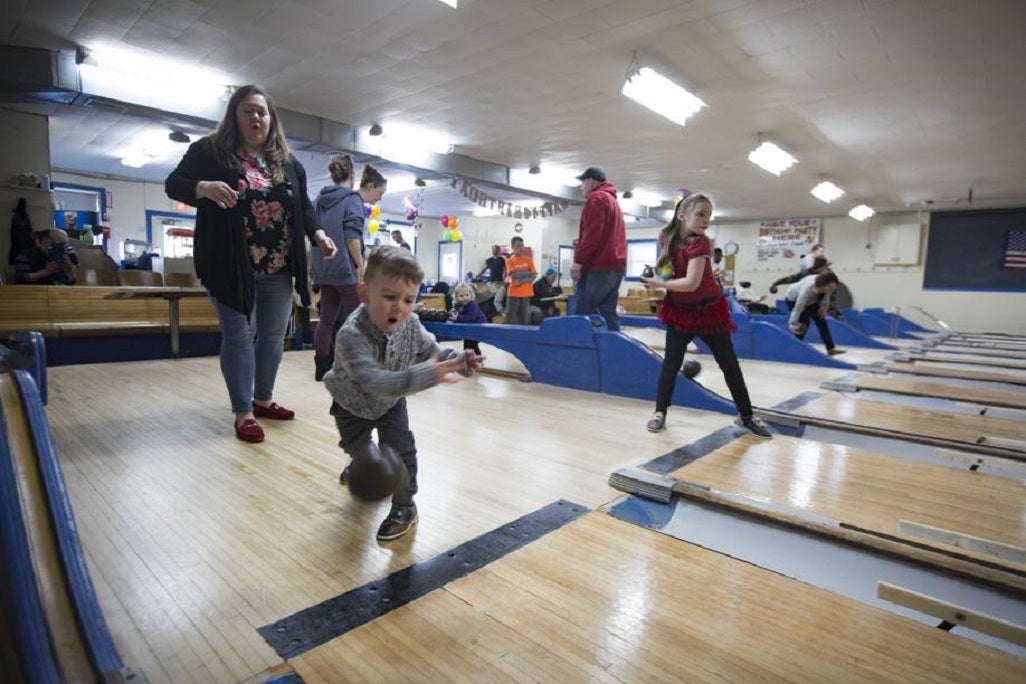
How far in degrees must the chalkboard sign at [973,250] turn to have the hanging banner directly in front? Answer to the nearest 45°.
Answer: approximately 45° to its right

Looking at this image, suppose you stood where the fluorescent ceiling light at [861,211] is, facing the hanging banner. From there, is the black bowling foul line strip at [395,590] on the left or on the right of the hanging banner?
left

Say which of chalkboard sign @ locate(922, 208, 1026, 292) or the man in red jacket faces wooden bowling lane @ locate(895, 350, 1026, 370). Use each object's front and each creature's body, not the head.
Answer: the chalkboard sign

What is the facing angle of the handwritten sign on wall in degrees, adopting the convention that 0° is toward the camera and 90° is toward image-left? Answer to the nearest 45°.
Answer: approximately 0°

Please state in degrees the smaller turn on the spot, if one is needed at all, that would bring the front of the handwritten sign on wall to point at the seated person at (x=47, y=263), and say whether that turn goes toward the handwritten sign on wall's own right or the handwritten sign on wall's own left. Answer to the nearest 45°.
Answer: approximately 45° to the handwritten sign on wall's own right

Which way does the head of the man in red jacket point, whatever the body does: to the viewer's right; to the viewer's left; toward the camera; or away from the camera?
to the viewer's left

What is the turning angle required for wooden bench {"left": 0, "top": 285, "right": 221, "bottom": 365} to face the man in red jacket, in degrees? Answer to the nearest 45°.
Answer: approximately 45° to its left

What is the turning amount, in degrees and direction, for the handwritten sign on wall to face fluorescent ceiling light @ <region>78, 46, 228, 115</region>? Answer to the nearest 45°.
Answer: approximately 45° to its right
